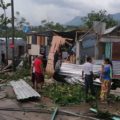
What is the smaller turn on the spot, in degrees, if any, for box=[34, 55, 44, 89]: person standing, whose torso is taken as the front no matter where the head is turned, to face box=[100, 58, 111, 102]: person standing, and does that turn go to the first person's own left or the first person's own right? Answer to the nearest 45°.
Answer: approximately 45° to the first person's own right
